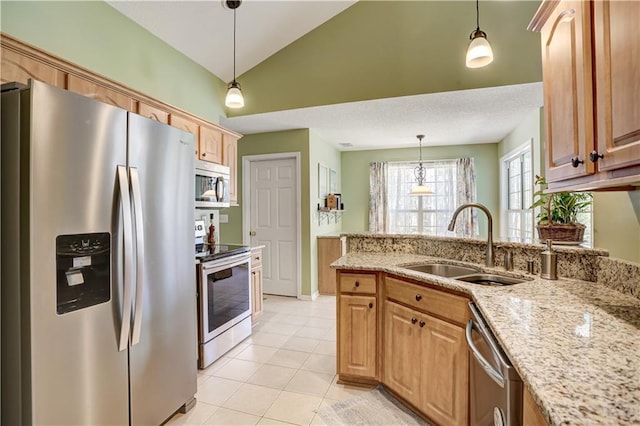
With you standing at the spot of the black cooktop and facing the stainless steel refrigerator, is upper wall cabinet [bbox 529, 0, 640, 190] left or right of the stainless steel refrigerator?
left

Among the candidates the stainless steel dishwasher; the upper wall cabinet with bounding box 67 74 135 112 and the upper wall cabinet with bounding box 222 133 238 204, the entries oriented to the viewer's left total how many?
1

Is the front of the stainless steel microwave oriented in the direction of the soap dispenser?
yes

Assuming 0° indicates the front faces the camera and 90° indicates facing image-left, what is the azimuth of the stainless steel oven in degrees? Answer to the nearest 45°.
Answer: approximately 315°

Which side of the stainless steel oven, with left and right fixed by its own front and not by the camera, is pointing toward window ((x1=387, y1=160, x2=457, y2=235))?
left

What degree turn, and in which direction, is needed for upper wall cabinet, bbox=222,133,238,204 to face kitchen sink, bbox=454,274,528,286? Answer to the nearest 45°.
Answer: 0° — it already faces it

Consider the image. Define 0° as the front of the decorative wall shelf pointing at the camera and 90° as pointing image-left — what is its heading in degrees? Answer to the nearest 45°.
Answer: approximately 315°

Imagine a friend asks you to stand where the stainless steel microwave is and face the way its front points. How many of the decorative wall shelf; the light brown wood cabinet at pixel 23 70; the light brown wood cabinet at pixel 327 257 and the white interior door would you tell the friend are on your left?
3

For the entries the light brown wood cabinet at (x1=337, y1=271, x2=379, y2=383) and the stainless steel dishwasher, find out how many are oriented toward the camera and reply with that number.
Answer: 1

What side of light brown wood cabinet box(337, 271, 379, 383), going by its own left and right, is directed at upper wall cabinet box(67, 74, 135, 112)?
right

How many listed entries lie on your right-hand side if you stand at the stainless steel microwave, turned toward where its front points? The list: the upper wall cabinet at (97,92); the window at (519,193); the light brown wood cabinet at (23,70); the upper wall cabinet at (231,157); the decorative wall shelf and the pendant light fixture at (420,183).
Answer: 2

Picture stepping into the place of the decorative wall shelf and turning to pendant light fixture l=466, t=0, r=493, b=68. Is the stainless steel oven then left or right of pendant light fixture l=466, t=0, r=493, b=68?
right

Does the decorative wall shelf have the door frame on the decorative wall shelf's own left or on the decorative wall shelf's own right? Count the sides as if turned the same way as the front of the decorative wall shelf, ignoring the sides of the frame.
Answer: on the decorative wall shelf's own right
